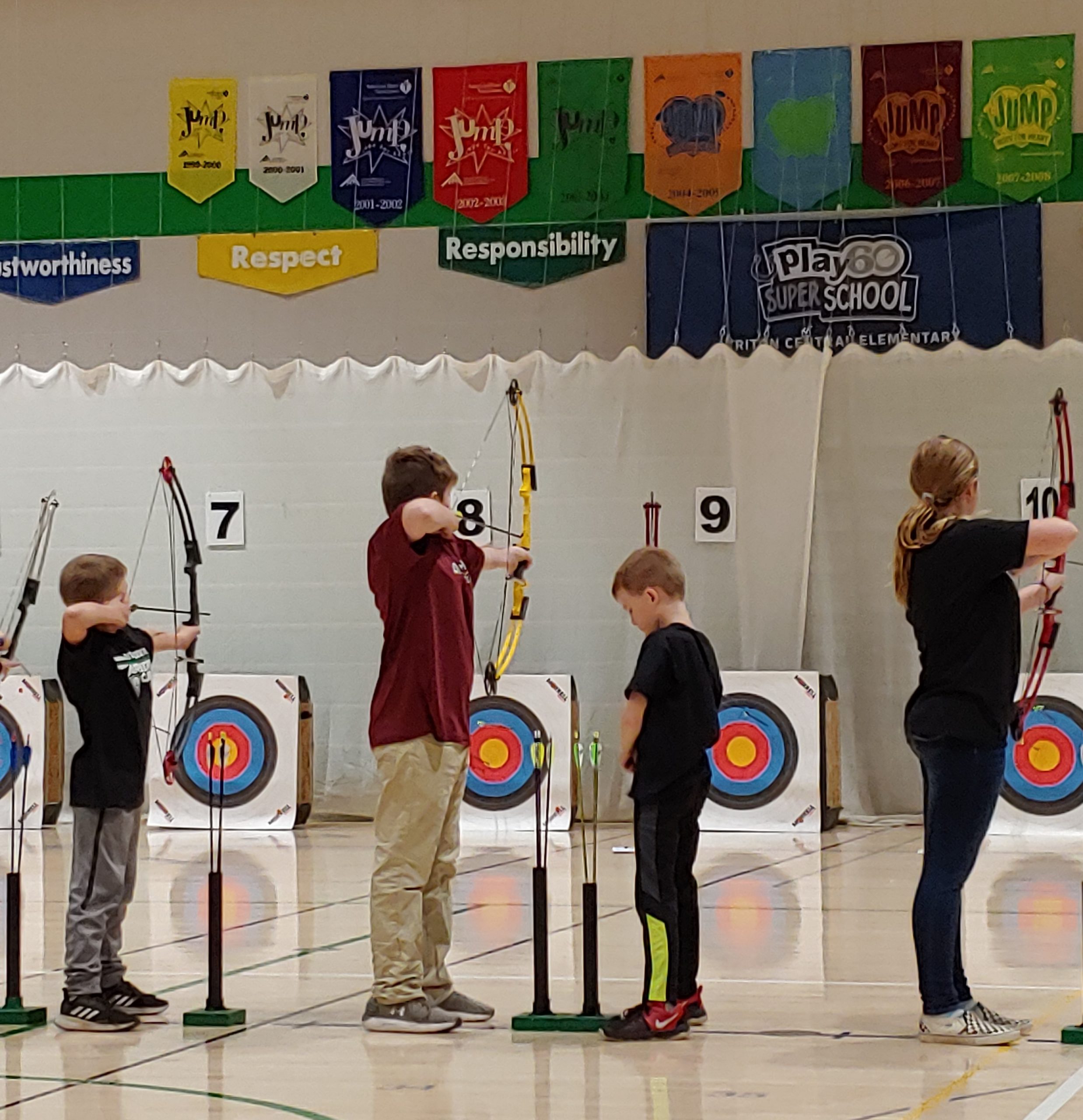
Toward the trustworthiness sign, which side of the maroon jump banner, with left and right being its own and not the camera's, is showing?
right

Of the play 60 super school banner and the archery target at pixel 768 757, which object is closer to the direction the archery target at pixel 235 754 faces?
the archery target

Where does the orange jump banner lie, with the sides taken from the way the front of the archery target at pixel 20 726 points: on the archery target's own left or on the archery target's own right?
on the archery target's own left

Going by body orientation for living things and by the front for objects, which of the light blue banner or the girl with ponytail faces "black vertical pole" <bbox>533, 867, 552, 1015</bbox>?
the light blue banner

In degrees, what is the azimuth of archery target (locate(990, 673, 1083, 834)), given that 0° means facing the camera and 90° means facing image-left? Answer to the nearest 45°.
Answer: approximately 0°

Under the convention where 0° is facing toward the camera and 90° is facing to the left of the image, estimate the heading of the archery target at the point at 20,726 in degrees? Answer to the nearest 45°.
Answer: approximately 0°

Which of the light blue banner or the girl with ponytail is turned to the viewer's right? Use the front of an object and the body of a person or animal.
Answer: the girl with ponytail

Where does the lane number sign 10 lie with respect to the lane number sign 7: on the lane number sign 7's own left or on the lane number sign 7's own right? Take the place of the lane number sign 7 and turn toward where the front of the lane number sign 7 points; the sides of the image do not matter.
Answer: on the lane number sign 7's own left
